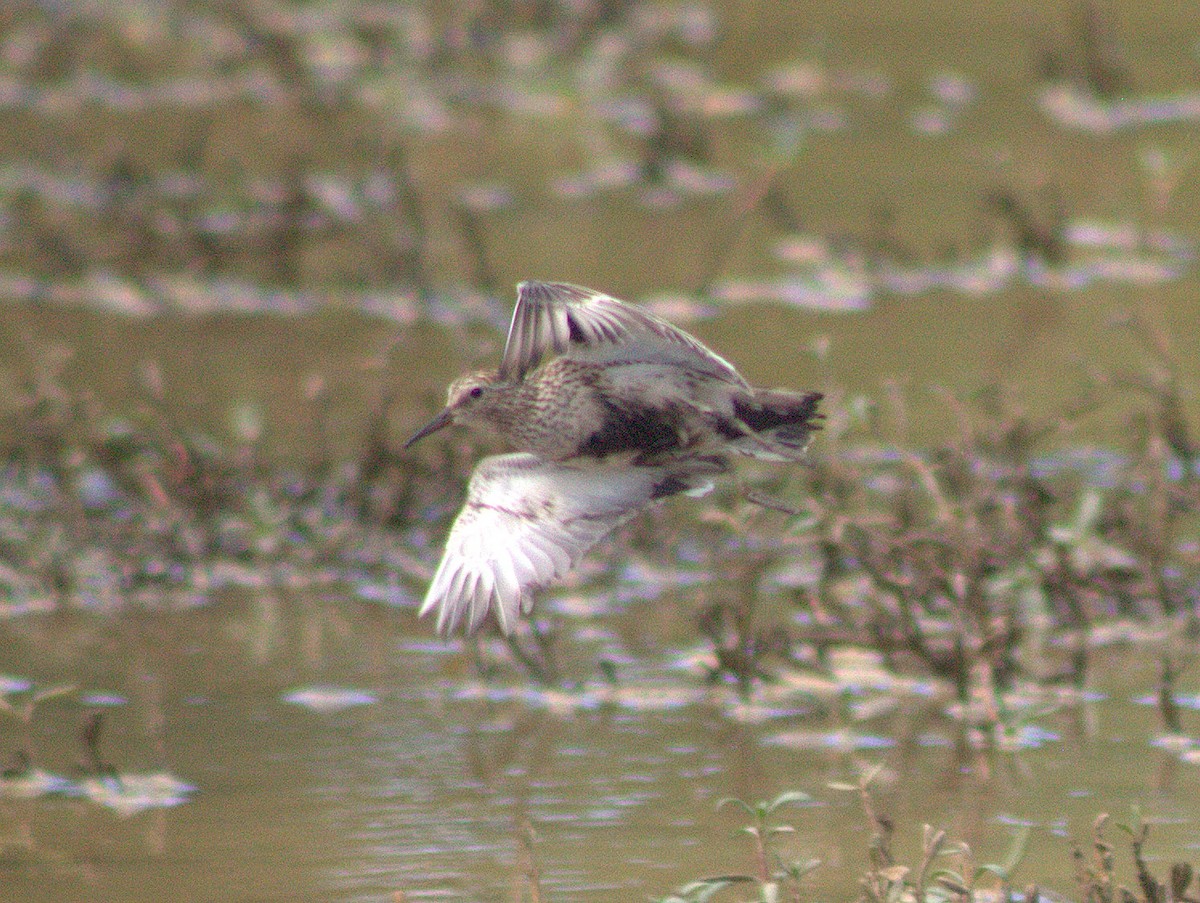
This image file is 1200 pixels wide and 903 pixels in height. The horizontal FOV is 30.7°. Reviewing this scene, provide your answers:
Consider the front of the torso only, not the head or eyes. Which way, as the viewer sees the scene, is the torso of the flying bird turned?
to the viewer's left

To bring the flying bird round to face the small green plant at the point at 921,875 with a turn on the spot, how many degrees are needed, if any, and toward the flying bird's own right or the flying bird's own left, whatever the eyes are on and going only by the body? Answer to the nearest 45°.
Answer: approximately 135° to the flying bird's own left
